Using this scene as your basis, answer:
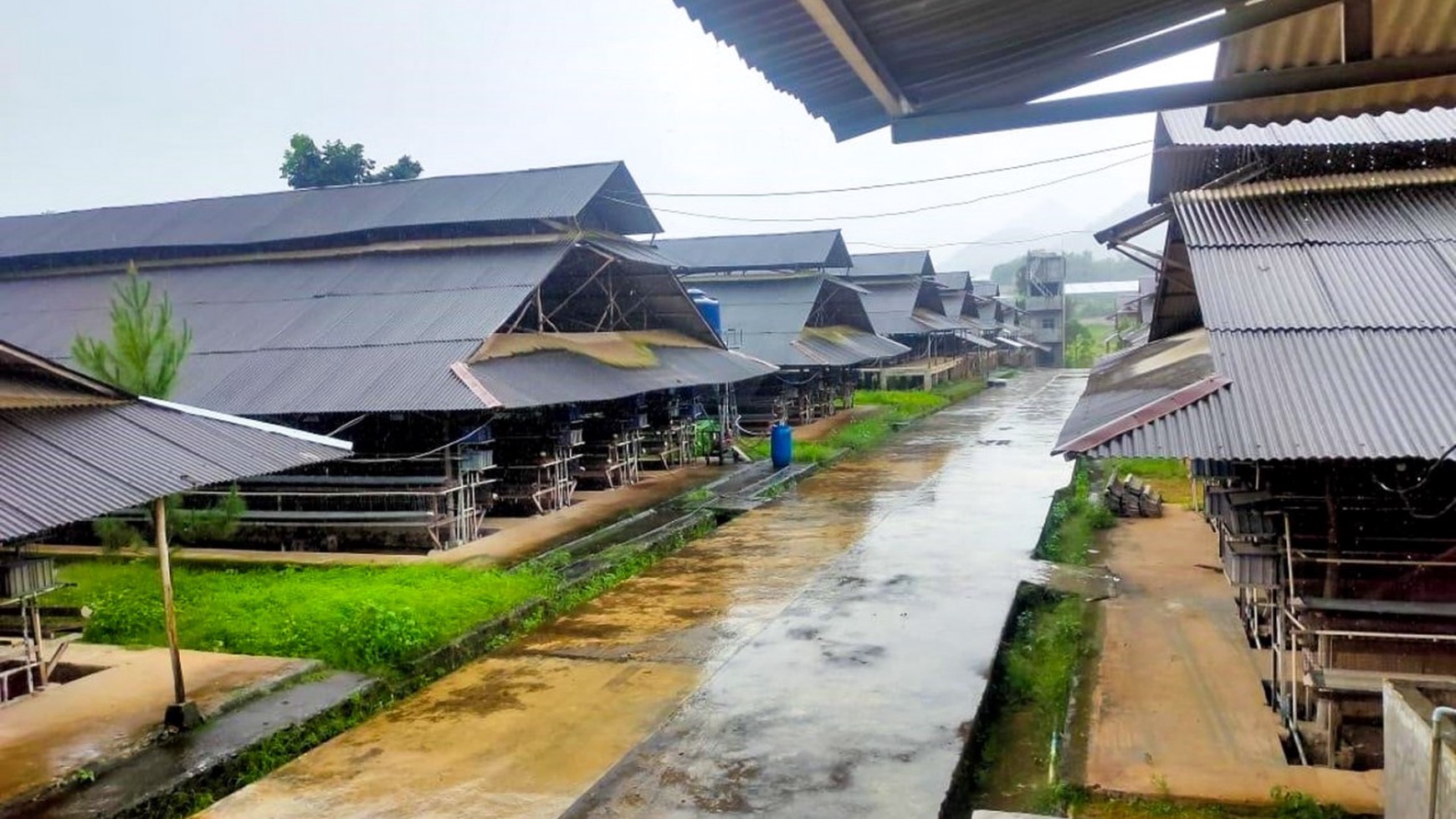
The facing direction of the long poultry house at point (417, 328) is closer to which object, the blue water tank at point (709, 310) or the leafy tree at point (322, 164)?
the blue water tank

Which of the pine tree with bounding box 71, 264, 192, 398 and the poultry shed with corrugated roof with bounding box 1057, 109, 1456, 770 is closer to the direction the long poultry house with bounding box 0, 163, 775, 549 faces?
the poultry shed with corrugated roof

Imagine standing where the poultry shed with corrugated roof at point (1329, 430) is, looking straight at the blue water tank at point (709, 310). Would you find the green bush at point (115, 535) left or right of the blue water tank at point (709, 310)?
left

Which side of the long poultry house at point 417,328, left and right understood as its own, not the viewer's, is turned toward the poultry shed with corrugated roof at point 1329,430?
front

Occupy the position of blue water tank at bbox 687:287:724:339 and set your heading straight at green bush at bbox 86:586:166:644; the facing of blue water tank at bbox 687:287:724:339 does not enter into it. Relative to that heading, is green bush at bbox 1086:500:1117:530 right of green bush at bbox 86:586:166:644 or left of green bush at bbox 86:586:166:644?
left

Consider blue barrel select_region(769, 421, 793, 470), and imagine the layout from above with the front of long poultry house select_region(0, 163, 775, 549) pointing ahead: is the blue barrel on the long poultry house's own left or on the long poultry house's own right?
on the long poultry house's own left

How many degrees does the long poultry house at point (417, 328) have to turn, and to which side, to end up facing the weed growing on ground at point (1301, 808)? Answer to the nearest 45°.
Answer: approximately 45° to its right

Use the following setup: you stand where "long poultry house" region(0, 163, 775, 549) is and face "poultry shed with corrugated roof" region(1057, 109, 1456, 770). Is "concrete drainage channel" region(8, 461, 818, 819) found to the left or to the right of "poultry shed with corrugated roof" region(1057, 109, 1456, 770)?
right

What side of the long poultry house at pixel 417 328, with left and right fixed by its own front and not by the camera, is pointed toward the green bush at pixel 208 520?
right

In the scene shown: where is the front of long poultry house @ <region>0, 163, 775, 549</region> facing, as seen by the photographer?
facing the viewer and to the right of the viewer

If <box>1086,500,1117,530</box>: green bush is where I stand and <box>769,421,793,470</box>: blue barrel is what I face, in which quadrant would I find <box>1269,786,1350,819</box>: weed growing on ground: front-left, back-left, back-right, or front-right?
back-left
